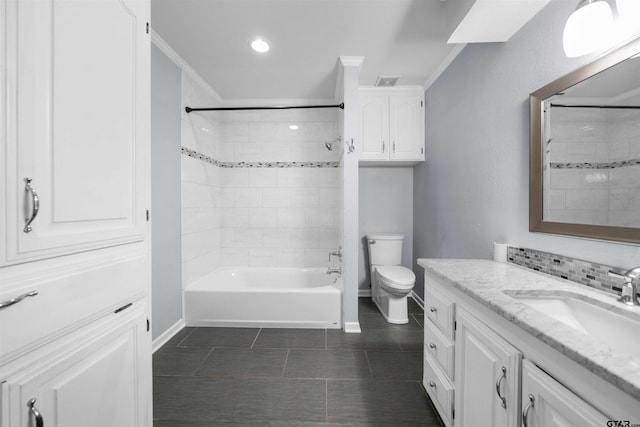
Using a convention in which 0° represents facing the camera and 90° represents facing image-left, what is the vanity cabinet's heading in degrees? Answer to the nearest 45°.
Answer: approximately 45°

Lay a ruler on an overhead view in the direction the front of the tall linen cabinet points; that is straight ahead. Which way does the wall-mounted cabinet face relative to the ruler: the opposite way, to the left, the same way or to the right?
to the right

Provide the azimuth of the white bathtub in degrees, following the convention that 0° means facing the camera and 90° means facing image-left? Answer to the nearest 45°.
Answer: approximately 0°

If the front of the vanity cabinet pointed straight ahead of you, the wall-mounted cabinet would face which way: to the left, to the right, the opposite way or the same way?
to the left

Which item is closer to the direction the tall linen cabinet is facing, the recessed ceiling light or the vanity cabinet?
the vanity cabinet

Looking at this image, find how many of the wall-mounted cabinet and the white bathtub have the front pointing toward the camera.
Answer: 2

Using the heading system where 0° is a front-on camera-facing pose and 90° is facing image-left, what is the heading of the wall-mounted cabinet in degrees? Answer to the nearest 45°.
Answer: approximately 0°

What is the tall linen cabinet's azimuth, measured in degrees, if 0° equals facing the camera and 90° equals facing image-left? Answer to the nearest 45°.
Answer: approximately 315°

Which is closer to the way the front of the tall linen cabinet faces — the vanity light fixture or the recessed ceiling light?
the vanity light fixture

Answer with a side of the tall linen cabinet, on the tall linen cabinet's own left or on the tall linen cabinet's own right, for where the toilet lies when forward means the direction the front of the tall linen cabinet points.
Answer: on the tall linen cabinet's own left
